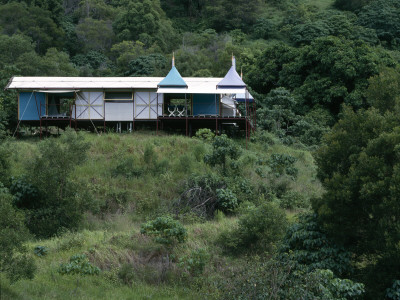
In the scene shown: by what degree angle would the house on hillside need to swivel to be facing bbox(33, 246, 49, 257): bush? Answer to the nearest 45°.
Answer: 0° — it already faces it

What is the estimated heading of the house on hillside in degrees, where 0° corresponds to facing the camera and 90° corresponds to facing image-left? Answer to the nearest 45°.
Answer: approximately 0°

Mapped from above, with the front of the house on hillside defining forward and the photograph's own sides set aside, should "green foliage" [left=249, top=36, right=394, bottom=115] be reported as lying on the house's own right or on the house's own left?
on the house's own left

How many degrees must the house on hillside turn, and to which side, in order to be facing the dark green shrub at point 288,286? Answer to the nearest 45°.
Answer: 0° — it already faces it

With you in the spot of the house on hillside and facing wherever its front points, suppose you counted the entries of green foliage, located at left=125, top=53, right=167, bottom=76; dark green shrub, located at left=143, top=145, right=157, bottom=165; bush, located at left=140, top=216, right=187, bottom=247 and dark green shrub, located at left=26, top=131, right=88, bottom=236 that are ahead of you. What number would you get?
3

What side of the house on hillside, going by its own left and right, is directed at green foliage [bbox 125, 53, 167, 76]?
back

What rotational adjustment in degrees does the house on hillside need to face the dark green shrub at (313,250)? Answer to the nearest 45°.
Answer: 0° — it already faces it

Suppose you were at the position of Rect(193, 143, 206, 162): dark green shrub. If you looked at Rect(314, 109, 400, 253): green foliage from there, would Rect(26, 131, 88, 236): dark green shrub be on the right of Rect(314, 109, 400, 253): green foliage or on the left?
right

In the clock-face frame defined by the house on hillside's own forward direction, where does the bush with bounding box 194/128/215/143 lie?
The bush is roughly at 10 o'clock from the house on hillside.

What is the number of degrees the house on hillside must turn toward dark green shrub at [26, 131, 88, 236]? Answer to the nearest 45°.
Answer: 0° — it already faces it
